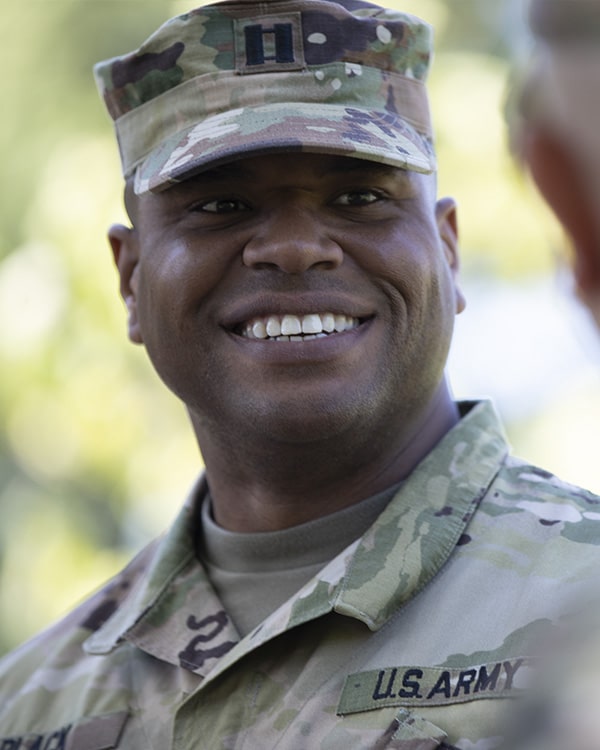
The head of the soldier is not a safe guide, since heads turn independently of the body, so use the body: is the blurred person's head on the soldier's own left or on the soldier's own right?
on the soldier's own left

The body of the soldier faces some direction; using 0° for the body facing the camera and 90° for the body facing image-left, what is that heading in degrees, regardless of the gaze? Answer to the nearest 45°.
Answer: approximately 45°
